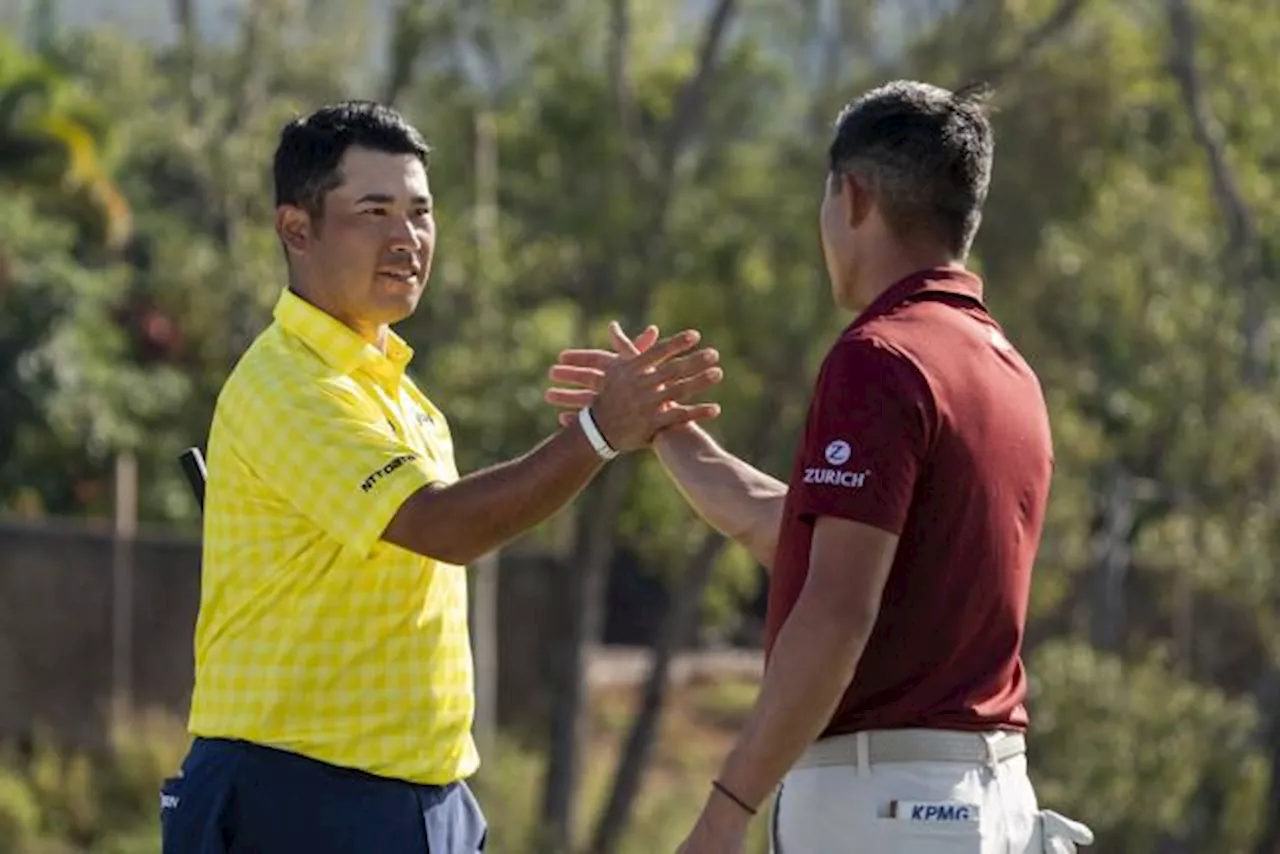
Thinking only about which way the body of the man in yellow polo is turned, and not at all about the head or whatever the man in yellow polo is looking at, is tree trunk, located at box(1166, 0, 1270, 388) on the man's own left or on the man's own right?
on the man's own left

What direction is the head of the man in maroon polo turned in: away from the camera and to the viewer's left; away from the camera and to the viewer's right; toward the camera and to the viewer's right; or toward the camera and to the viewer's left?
away from the camera and to the viewer's left

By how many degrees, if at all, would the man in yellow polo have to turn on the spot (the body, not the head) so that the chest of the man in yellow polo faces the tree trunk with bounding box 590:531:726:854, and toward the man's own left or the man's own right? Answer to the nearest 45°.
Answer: approximately 135° to the man's own left

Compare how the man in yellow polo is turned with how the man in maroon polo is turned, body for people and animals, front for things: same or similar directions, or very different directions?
very different directions

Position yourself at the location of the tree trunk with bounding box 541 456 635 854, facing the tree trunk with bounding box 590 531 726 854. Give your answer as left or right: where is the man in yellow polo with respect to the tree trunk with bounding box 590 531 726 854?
right

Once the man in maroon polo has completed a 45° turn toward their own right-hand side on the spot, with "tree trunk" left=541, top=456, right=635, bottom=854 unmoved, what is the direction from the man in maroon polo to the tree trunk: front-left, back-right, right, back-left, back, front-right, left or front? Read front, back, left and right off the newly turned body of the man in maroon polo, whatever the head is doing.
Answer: front

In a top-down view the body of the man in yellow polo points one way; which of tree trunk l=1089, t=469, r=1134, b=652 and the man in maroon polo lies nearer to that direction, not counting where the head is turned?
the man in maroon polo

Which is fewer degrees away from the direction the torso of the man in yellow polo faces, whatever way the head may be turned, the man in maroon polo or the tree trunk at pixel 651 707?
the man in maroon polo

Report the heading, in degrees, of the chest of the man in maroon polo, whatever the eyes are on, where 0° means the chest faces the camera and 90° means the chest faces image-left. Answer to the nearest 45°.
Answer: approximately 135°

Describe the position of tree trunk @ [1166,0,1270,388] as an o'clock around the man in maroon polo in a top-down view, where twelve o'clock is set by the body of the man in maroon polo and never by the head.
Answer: The tree trunk is roughly at 2 o'clock from the man in maroon polo.

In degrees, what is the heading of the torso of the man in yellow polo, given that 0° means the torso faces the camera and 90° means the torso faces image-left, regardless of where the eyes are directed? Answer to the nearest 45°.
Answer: approximately 315°

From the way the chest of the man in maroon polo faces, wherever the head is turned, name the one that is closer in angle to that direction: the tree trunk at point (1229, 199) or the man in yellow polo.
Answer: the man in yellow polo
